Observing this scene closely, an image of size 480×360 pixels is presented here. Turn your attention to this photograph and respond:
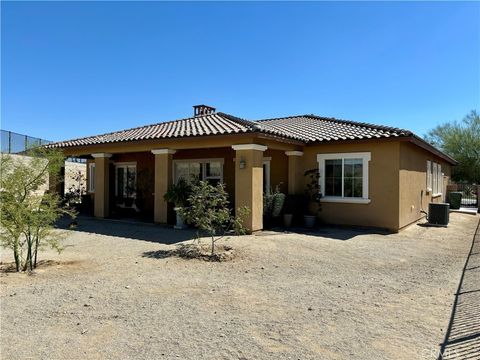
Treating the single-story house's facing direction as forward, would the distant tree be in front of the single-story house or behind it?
behind

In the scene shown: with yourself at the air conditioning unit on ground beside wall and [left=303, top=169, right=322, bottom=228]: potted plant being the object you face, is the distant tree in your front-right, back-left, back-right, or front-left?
back-right

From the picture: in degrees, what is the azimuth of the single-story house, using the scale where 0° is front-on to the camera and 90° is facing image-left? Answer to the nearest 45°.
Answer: approximately 45°

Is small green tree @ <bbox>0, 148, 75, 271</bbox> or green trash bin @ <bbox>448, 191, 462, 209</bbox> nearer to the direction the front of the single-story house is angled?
the small green tree
